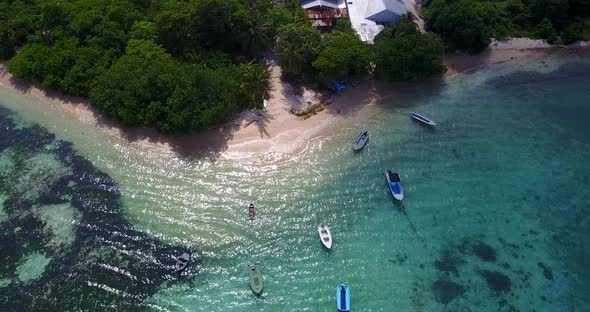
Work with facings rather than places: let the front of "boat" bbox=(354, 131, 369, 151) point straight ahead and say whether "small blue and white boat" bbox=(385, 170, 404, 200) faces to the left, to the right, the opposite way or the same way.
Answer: to the left

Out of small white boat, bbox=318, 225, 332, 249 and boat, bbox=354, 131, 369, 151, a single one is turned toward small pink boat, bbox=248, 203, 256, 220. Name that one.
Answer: the boat
